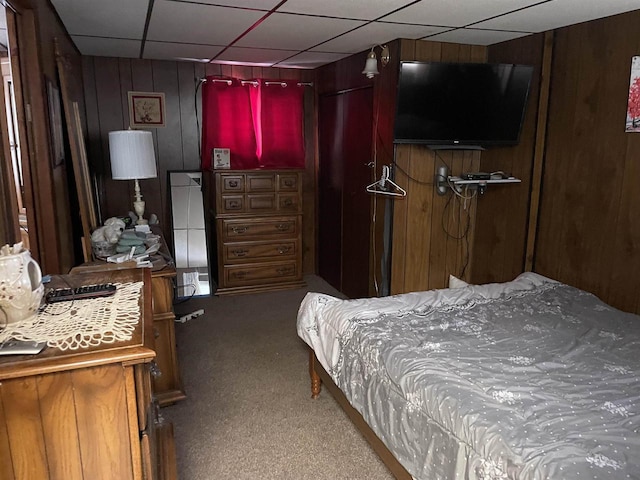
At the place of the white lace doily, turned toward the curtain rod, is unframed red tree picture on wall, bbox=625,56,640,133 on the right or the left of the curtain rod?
right

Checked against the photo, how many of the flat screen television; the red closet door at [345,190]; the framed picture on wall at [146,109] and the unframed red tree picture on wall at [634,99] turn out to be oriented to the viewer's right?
0

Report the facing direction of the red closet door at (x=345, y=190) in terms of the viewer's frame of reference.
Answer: facing the viewer and to the left of the viewer

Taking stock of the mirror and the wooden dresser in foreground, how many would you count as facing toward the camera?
1

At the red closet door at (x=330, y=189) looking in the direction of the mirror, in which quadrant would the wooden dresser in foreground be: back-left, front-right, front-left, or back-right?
front-left

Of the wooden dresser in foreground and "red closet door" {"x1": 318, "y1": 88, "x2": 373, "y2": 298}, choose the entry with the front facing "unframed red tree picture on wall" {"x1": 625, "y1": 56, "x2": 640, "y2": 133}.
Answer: the wooden dresser in foreground

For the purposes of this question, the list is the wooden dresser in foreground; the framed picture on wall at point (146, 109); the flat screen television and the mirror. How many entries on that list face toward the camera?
3

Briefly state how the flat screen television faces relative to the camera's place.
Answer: facing the viewer

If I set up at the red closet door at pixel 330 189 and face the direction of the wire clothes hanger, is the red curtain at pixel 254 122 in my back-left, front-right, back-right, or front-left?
back-right

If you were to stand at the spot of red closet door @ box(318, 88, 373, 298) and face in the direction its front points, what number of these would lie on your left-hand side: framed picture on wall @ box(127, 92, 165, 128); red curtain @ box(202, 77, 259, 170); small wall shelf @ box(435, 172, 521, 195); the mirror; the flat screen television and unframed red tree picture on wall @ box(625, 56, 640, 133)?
3

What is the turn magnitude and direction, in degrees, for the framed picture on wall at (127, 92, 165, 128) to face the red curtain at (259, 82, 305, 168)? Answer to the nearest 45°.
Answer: approximately 90° to its left

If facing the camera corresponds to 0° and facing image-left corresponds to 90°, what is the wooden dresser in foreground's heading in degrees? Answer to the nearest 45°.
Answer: approximately 270°

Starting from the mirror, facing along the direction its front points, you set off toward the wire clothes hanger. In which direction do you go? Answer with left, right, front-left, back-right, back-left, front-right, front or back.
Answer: front-left

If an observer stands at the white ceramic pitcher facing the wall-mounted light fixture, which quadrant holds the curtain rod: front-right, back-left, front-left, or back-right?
front-left

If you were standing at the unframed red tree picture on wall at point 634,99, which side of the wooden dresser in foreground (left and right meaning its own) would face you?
front

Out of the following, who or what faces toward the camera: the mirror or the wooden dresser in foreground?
the mirror

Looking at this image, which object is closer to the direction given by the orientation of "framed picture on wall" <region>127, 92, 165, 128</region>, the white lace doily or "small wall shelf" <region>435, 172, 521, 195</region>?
the white lace doily

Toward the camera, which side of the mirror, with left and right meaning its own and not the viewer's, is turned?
front
